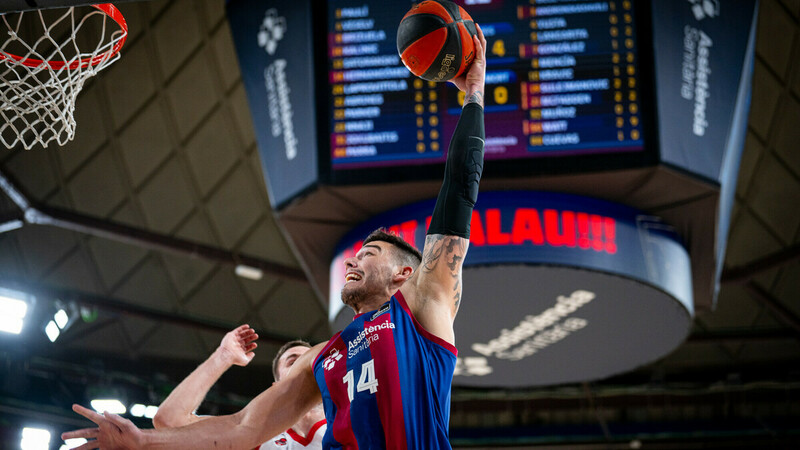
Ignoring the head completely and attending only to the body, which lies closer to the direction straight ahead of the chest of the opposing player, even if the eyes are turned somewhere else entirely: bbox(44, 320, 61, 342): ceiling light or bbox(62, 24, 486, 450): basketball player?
the basketball player

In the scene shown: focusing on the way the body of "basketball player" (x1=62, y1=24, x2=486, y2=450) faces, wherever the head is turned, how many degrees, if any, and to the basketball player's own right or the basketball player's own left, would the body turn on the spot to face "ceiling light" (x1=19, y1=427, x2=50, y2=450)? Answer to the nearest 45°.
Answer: approximately 90° to the basketball player's own right

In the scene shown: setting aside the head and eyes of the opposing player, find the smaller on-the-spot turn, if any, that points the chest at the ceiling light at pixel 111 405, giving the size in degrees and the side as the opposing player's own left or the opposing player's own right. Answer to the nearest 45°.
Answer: approximately 180°

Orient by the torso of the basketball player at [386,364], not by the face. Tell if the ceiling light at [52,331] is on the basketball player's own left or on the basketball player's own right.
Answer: on the basketball player's own right

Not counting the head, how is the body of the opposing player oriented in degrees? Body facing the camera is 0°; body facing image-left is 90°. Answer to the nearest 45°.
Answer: approximately 0°

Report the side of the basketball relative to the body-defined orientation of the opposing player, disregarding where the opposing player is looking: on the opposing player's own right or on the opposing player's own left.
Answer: on the opposing player's own left

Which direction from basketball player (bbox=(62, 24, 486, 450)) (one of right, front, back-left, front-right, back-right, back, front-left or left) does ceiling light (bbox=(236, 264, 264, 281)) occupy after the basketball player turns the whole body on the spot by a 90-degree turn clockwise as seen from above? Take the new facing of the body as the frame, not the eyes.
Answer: front-right

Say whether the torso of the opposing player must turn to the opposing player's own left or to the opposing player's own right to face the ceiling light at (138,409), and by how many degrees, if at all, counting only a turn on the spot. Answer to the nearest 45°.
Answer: approximately 180°

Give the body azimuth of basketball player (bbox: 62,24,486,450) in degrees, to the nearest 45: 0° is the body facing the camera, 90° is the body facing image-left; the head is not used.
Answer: approximately 45°

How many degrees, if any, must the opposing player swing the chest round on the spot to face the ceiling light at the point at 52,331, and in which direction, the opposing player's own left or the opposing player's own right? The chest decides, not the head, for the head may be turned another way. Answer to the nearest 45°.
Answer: approximately 180°
